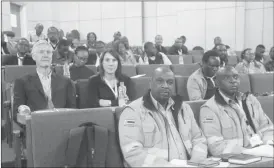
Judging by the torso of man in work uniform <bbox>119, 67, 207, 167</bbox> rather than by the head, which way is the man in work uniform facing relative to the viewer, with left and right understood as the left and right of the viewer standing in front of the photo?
facing the viewer and to the right of the viewer

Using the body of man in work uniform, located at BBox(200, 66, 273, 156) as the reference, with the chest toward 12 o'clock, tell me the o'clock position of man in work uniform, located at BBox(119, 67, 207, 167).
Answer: man in work uniform, located at BBox(119, 67, 207, 167) is roughly at 3 o'clock from man in work uniform, located at BBox(200, 66, 273, 156).

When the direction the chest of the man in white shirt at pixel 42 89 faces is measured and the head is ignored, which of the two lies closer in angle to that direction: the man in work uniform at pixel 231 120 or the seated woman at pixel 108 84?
the man in work uniform

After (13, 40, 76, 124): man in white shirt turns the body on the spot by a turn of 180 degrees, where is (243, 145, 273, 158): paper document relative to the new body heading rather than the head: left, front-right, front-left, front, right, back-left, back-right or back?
back-right

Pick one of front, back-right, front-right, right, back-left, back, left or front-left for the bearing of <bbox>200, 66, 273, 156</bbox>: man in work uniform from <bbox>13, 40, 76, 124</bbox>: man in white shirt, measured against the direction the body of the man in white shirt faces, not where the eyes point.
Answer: front-left

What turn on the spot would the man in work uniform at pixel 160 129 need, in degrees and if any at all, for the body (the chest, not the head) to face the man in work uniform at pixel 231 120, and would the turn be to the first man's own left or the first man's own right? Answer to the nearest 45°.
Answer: approximately 90° to the first man's own left

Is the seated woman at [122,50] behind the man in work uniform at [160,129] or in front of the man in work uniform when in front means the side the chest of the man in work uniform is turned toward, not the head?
behind

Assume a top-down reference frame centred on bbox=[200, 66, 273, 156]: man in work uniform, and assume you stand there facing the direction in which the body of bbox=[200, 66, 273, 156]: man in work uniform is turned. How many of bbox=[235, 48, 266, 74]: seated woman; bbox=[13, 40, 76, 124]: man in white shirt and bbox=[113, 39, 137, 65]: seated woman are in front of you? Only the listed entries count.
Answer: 0

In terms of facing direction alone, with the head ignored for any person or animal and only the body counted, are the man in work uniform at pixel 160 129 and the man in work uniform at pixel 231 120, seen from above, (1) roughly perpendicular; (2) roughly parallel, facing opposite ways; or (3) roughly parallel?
roughly parallel

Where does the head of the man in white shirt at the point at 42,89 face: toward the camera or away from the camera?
toward the camera

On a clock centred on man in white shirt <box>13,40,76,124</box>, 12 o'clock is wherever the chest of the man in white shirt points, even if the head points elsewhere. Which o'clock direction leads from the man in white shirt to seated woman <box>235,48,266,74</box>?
The seated woman is roughly at 8 o'clock from the man in white shirt.

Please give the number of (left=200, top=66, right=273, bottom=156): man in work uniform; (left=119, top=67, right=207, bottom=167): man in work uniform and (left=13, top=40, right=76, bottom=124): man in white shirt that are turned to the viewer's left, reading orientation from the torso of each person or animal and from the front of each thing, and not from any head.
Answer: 0

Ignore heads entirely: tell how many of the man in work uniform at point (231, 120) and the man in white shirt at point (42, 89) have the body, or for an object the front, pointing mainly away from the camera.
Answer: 0

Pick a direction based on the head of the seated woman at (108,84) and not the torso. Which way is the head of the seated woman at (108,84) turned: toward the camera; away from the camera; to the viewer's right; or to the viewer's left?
toward the camera

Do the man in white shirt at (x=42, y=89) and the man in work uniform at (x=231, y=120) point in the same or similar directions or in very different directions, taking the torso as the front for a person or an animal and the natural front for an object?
same or similar directions

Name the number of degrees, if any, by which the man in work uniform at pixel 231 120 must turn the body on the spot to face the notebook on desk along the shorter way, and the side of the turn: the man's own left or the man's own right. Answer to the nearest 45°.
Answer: approximately 45° to the man's own right

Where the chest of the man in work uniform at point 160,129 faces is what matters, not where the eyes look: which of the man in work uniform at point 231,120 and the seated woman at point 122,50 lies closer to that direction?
the man in work uniform

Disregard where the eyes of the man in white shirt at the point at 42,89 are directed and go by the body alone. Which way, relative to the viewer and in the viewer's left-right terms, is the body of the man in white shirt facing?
facing the viewer

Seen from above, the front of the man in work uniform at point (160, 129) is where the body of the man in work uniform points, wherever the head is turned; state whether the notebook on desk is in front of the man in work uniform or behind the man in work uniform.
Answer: in front

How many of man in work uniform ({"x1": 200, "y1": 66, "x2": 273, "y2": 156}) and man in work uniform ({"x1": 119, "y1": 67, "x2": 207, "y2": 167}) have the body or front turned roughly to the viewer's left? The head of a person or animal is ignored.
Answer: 0
